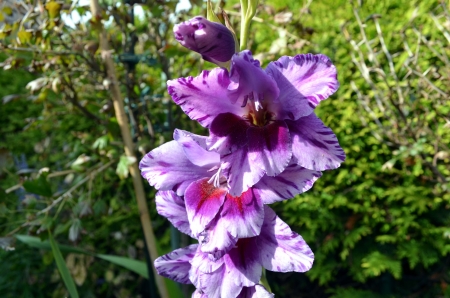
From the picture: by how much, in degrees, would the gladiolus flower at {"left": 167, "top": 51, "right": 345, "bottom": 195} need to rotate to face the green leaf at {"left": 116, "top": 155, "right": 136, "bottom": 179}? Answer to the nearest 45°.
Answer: approximately 135° to its right

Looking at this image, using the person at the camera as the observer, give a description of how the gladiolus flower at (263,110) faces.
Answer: facing the viewer

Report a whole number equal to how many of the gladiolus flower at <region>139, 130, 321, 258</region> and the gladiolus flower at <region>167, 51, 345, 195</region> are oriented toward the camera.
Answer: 2

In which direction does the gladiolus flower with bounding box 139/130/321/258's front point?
toward the camera

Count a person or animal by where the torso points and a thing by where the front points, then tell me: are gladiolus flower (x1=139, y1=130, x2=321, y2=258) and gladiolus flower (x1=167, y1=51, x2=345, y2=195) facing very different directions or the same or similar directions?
same or similar directions
